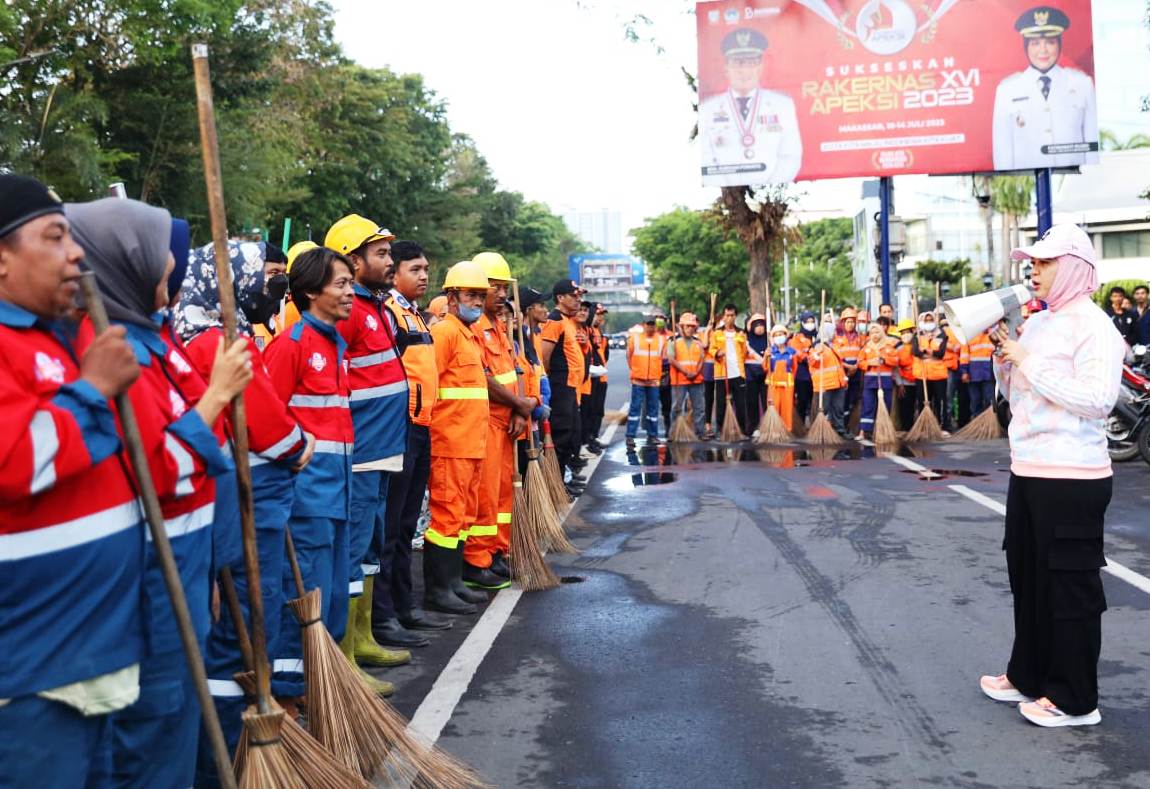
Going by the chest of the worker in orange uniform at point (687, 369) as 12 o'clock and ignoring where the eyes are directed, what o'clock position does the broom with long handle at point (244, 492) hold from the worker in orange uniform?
The broom with long handle is roughly at 12 o'clock from the worker in orange uniform.

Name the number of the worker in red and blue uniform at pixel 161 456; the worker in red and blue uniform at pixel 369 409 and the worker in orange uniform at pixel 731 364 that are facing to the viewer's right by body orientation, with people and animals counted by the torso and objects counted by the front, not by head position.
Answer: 2

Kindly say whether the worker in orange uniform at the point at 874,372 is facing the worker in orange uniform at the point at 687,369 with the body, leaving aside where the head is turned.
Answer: no

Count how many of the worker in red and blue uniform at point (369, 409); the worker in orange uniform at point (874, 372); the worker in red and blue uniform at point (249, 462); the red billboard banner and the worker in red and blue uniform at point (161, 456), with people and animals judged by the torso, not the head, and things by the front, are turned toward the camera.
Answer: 2

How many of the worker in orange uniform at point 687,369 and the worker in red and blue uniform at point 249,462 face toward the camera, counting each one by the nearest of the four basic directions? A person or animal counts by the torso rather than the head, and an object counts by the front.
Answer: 1

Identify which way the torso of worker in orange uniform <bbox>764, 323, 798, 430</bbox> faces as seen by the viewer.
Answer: toward the camera

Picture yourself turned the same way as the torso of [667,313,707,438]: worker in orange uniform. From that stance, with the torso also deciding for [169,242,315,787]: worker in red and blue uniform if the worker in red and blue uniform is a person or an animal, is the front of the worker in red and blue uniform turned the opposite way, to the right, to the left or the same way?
to the left

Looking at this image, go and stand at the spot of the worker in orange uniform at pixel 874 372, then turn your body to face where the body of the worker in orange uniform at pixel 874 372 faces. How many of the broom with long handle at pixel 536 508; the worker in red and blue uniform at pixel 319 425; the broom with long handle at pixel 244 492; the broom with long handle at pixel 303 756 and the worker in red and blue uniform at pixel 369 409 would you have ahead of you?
5

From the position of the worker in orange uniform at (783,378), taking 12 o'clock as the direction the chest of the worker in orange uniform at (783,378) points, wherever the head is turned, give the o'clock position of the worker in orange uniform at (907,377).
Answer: the worker in orange uniform at (907,377) is roughly at 9 o'clock from the worker in orange uniform at (783,378).

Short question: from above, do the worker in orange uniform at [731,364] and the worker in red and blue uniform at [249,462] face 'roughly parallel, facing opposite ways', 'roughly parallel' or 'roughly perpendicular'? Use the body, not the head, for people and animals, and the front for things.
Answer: roughly perpendicular

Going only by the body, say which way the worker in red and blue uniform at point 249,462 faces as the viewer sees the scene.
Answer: to the viewer's right

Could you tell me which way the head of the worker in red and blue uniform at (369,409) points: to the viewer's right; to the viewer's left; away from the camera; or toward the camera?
to the viewer's right

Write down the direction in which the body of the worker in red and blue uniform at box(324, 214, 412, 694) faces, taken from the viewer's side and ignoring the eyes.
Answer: to the viewer's right

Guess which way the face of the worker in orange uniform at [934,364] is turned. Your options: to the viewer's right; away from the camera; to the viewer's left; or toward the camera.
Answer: toward the camera

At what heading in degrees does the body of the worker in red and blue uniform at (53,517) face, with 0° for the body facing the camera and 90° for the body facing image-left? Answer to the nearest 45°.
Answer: approximately 270°

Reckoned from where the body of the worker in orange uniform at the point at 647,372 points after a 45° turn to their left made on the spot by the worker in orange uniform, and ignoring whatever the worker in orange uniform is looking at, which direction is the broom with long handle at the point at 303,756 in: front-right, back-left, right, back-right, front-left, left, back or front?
front-right

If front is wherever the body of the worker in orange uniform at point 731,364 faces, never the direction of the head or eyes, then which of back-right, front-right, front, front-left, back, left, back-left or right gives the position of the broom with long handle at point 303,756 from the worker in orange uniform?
front

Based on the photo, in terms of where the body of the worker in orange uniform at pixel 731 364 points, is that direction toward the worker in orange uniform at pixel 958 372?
no

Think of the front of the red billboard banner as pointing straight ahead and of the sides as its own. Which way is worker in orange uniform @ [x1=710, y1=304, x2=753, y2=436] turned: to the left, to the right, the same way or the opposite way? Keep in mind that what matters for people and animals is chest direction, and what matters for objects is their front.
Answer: the same way

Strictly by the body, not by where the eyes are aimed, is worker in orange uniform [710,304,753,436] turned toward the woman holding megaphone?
yes
